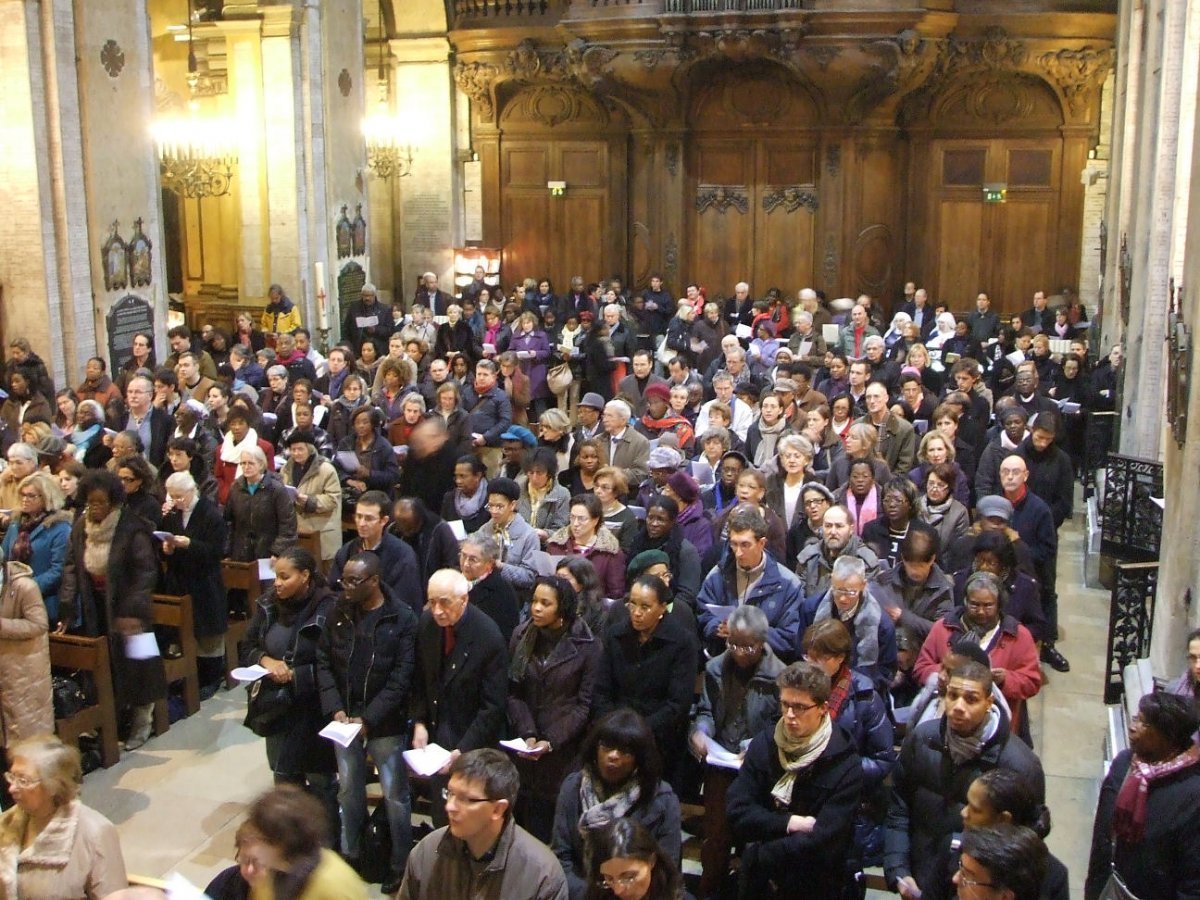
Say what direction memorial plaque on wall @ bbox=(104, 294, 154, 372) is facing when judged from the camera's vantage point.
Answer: facing the viewer and to the right of the viewer

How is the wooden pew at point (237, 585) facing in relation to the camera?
toward the camera

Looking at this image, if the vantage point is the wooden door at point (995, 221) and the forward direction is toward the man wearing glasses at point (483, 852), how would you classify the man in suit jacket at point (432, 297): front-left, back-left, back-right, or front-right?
front-right

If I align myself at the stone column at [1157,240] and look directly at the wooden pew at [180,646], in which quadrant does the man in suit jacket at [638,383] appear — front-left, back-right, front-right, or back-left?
front-right

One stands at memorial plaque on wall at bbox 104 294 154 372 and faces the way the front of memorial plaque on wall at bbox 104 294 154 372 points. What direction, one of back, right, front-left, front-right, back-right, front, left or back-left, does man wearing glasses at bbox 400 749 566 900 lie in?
front-right

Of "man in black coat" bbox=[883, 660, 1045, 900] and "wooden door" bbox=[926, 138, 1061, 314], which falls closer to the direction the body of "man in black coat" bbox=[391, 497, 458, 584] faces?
the man in black coat

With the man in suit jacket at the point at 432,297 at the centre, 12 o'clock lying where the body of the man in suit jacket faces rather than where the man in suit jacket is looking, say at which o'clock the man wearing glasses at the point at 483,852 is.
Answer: The man wearing glasses is roughly at 12 o'clock from the man in suit jacket.

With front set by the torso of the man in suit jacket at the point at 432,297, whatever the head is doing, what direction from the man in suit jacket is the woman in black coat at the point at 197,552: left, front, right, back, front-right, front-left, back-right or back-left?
front

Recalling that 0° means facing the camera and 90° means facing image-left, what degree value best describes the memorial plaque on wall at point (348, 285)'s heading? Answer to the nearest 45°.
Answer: approximately 315°

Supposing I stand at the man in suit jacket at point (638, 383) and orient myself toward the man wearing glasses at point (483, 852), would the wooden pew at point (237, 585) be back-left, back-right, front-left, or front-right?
front-right

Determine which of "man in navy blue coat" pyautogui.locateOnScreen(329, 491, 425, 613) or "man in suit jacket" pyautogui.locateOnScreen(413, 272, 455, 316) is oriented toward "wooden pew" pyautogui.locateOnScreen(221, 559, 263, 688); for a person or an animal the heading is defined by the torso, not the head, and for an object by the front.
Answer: the man in suit jacket

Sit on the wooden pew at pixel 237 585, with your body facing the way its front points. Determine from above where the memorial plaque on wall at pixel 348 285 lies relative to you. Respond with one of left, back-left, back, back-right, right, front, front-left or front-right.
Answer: back

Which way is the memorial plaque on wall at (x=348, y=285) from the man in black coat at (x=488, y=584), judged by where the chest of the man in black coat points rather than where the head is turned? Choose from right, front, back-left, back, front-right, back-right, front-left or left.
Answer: back-right

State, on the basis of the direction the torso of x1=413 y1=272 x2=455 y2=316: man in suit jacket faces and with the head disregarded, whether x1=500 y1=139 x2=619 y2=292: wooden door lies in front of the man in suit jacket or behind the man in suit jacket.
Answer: behind

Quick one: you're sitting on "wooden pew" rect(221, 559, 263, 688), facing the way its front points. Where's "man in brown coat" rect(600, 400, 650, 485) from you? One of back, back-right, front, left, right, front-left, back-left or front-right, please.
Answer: left

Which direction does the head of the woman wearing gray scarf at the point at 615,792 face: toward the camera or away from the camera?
toward the camera

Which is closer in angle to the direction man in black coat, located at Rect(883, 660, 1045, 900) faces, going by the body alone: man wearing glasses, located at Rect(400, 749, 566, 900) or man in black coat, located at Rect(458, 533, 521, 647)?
the man wearing glasses

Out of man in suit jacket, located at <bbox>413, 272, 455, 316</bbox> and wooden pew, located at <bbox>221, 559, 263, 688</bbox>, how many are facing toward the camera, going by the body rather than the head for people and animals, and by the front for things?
2

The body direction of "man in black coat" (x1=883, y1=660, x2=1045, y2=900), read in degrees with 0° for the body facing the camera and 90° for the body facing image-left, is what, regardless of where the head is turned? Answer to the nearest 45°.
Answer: approximately 45°
